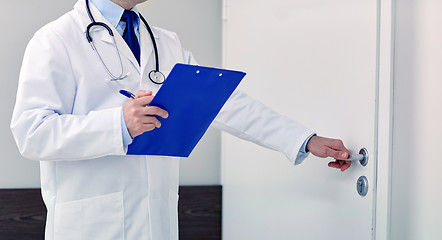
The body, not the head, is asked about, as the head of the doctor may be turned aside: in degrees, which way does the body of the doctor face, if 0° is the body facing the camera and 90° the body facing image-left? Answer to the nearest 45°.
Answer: approximately 315°

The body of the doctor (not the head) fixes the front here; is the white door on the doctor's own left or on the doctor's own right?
on the doctor's own left
